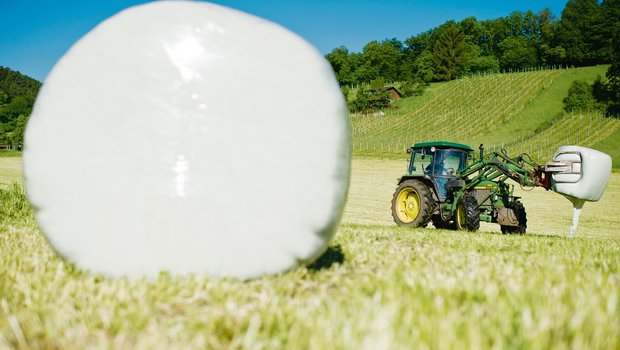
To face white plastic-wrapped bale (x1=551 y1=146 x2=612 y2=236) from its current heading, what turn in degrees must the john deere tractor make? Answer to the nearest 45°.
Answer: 0° — it already faces it

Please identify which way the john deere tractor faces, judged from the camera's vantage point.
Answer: facing the viewer and to the right of the viewer

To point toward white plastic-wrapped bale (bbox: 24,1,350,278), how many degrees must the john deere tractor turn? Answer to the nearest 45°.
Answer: approximately 45° to its right
